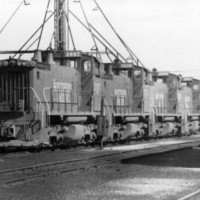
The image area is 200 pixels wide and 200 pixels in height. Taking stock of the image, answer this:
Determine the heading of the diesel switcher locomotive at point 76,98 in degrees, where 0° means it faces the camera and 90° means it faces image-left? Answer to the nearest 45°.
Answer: approximately 45°
